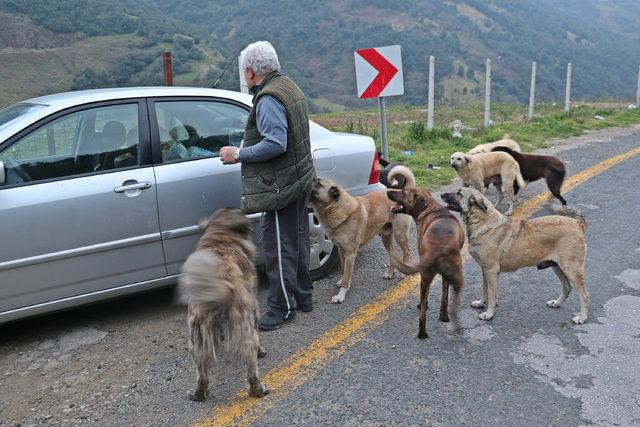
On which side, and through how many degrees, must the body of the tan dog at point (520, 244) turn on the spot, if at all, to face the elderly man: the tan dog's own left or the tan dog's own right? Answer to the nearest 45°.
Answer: approximately 45° to the tan dog's own left

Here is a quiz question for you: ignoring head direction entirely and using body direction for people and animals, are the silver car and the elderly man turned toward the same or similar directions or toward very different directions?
same or similar directions

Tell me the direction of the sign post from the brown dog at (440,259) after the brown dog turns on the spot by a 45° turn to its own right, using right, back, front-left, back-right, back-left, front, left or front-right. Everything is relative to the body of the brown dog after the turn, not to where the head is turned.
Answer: front-left

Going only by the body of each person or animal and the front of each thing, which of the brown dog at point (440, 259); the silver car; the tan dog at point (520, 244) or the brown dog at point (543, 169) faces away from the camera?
the brown dog at point (440, 259)

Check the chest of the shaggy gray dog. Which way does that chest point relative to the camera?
away from the camera

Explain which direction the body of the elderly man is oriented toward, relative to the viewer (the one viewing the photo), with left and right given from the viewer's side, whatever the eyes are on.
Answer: facing to the left of the viewer

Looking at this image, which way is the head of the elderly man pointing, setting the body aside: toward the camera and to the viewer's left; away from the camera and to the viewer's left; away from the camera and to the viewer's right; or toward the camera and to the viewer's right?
away from the camera and to the viewer's left

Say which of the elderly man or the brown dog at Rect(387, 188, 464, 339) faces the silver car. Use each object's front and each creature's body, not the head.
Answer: the elderly man

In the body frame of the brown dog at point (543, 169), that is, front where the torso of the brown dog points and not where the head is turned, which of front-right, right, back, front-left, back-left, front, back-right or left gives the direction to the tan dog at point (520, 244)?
left

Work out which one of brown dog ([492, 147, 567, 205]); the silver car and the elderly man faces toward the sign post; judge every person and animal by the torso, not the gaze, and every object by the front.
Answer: the brown dog

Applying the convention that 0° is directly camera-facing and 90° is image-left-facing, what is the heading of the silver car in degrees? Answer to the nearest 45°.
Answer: approximately 90°

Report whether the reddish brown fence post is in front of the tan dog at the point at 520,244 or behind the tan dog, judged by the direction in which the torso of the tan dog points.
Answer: in front

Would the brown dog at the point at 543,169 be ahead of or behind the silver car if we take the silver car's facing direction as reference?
behind

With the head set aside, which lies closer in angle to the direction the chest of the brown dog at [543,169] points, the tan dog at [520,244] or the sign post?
the sign post

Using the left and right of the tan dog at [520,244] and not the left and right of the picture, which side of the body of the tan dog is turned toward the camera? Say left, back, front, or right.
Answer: left

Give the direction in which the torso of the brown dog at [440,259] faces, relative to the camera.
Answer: away from the camera

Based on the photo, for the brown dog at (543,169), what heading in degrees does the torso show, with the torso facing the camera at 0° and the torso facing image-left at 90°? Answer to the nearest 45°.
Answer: approximately 90°

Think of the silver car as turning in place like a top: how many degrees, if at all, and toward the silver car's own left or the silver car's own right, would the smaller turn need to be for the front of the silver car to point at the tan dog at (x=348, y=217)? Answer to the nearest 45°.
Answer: approximately 180°

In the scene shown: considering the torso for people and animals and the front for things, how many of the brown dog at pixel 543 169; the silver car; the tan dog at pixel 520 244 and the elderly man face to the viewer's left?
4

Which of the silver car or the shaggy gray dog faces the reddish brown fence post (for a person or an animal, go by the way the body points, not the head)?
the shaggy gray dog
